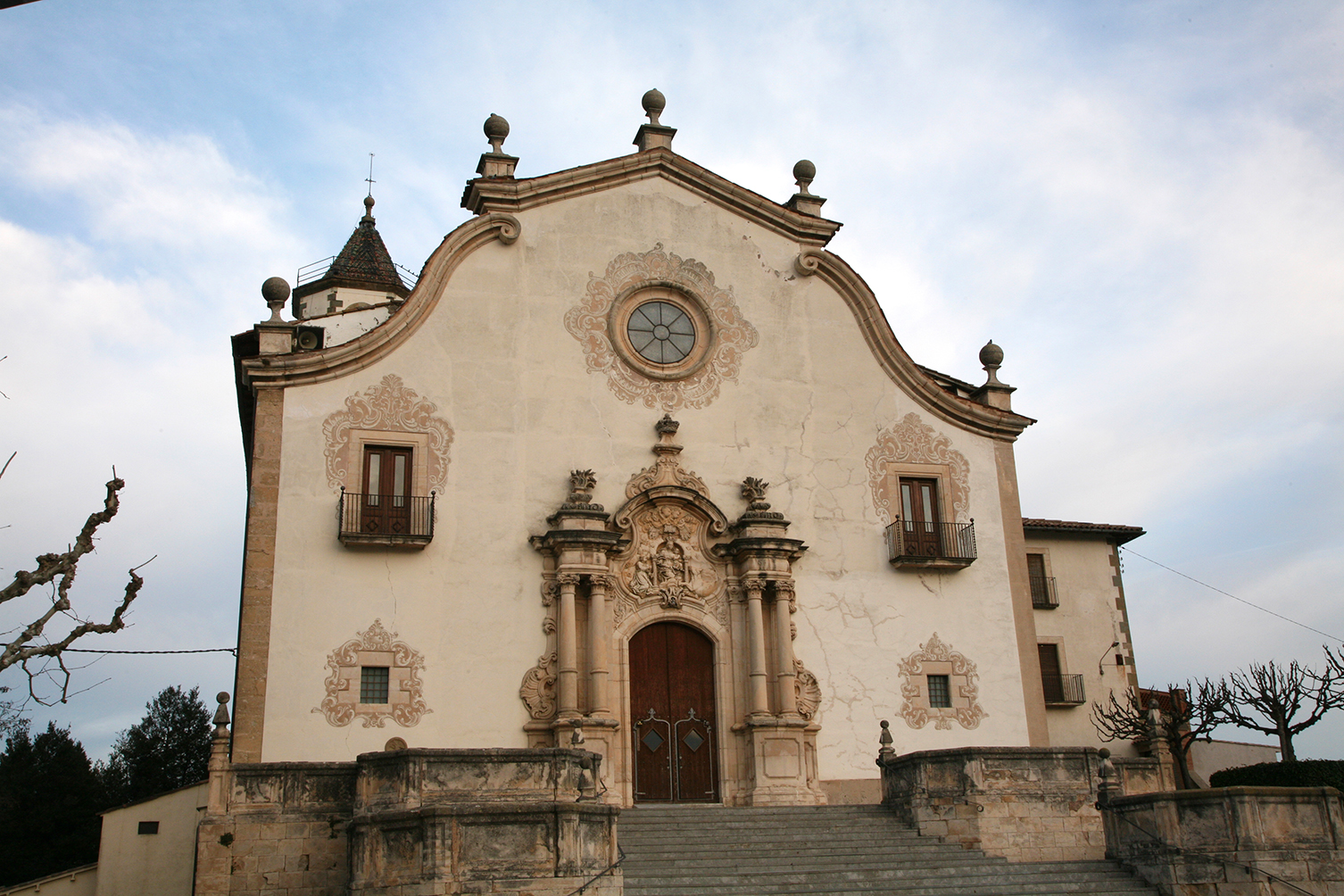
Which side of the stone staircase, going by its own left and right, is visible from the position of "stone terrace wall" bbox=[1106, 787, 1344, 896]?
left

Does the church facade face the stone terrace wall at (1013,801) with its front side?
no

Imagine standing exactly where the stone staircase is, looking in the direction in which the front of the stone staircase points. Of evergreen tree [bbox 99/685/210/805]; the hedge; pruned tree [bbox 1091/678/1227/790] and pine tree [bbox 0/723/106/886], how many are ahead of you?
0

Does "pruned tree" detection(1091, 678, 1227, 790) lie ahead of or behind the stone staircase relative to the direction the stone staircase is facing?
behind

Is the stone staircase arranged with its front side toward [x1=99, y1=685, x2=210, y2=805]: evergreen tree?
no

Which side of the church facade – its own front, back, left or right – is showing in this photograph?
front

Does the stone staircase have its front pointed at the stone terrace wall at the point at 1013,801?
no

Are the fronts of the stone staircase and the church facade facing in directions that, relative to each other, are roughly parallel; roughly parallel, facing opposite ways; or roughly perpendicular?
roughly parallel

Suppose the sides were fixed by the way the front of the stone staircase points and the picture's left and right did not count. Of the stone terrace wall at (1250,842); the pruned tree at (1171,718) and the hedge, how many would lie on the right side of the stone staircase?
0

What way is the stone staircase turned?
toward the camera

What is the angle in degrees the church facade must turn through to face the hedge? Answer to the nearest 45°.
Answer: approximately 90° to its left

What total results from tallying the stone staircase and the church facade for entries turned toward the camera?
2

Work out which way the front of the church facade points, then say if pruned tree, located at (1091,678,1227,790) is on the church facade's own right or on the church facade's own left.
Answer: on the church facade's own left
